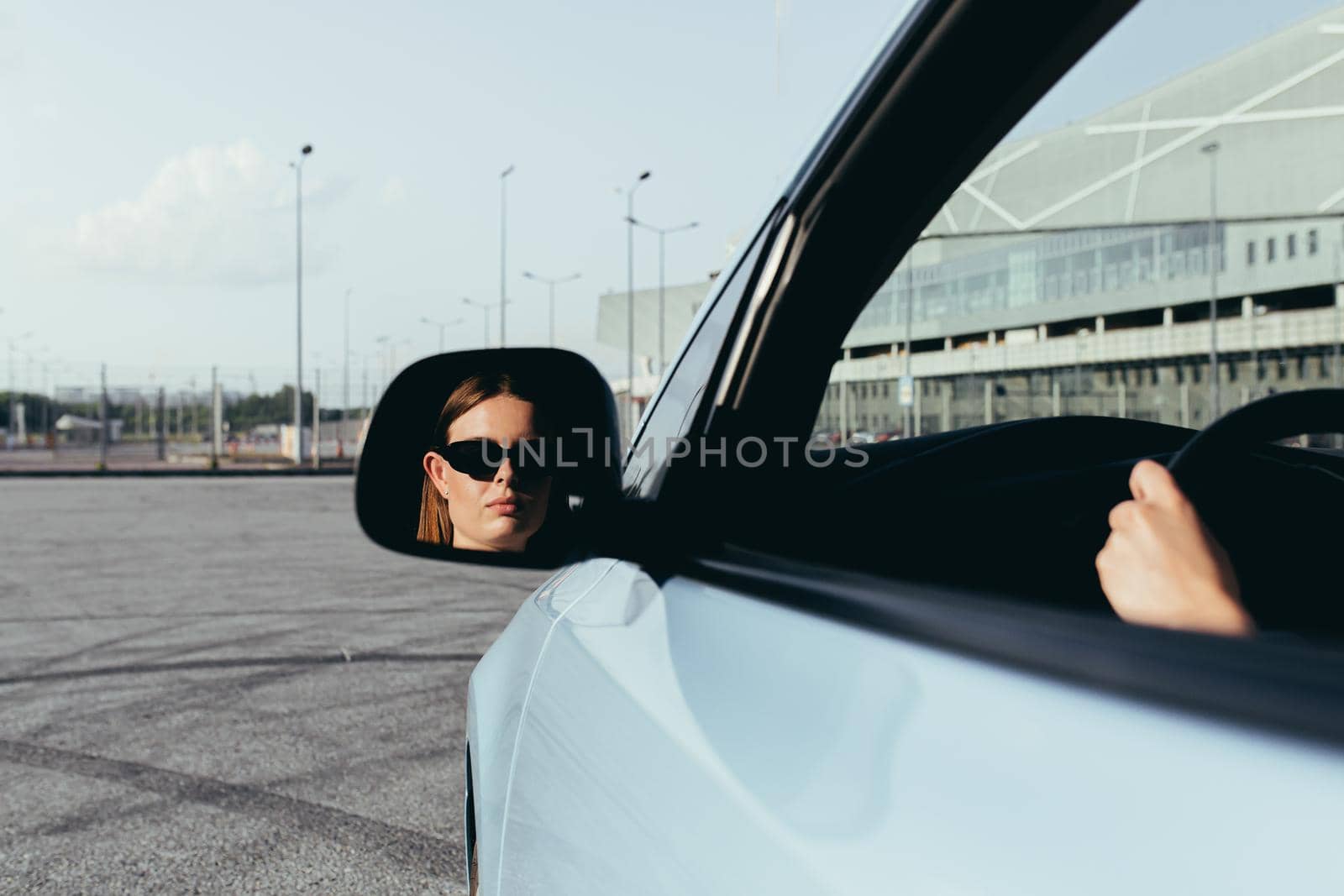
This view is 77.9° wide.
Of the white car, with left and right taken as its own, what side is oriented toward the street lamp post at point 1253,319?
right

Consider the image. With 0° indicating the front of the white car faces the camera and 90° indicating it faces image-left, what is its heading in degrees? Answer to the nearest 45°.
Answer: approximately 135°

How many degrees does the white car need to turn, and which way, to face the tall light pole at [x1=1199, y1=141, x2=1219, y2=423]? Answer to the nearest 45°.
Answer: approximately 90° to its right
